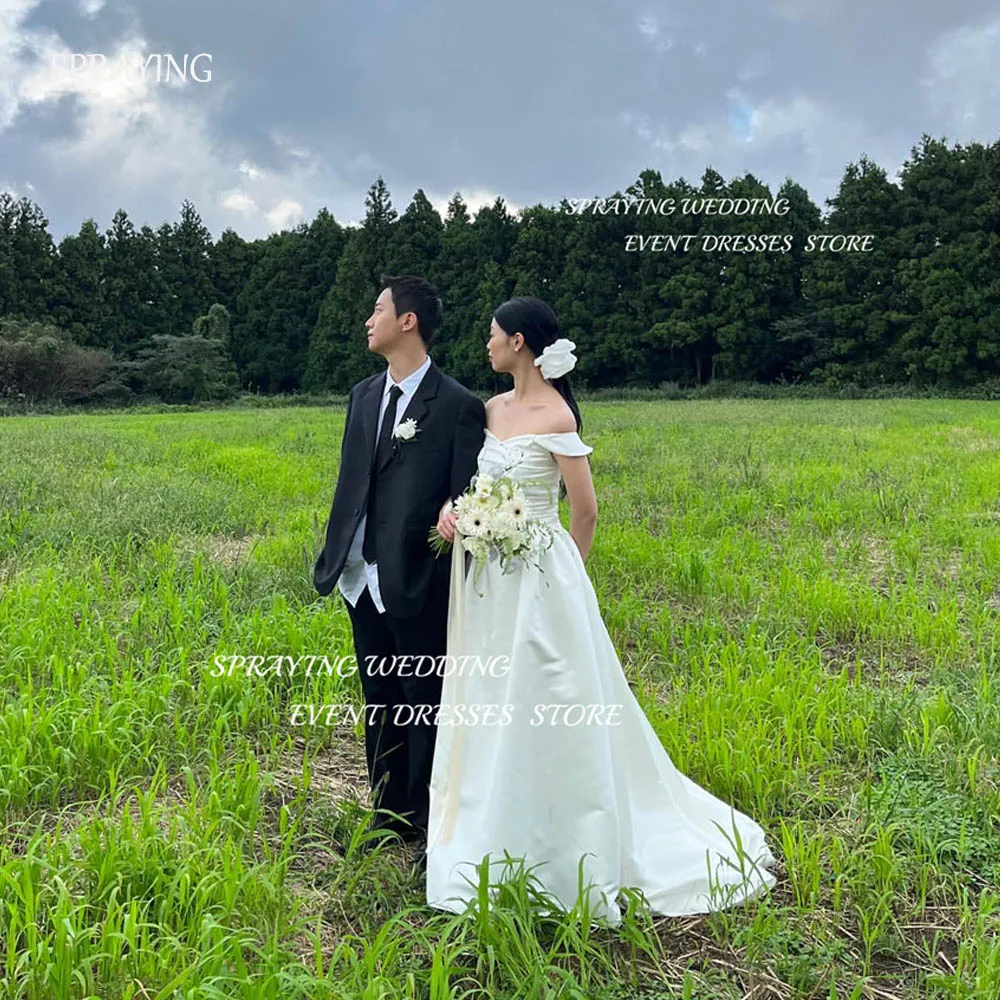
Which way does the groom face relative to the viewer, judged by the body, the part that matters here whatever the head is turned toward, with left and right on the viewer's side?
facing the viewer and to the left of the viewer

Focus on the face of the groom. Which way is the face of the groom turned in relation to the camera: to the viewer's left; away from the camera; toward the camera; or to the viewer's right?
to the viewer's left

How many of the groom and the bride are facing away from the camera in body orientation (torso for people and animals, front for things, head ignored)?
0
